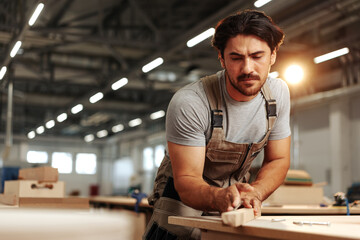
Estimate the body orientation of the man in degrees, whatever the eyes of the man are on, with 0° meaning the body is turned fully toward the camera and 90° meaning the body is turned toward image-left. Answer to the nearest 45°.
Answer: approximately 315°

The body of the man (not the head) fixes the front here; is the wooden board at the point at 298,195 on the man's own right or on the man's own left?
on the man's own left

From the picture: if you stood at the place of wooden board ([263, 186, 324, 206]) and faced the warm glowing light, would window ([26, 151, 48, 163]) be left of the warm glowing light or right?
left

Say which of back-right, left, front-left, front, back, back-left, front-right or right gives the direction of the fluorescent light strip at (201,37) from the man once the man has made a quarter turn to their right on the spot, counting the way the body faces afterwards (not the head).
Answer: back-right

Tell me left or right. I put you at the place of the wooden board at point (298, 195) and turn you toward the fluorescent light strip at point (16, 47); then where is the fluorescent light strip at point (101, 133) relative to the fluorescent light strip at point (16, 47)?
right

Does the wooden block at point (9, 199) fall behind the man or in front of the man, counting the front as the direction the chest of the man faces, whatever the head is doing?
behind

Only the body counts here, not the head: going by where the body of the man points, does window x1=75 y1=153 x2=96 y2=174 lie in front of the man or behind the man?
behind

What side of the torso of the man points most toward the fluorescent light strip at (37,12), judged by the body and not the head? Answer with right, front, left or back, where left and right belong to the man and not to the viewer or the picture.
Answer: back

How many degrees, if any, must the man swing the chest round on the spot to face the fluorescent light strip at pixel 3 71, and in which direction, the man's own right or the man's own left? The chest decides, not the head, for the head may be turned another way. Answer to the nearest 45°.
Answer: approximately 180°
